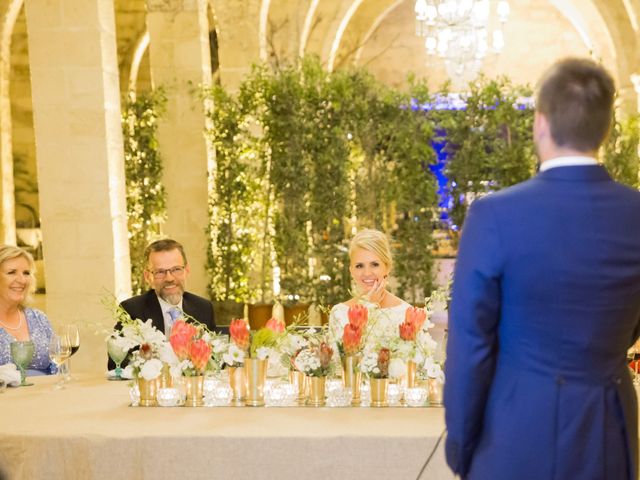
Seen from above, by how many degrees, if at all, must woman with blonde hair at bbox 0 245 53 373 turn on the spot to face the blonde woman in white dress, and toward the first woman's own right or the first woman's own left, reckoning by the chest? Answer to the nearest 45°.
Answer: approximately 90° to the first woman's own left

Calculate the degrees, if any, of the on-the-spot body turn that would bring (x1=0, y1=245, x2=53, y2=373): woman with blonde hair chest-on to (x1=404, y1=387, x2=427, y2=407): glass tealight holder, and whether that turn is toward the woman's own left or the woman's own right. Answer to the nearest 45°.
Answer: approximately 45° to the woman's own left

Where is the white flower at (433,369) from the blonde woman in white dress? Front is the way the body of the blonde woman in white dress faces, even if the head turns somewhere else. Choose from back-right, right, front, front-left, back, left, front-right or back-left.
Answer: front

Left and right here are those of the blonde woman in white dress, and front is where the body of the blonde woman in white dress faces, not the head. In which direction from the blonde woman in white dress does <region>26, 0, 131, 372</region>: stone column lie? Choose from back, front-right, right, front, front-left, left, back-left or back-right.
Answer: back-right

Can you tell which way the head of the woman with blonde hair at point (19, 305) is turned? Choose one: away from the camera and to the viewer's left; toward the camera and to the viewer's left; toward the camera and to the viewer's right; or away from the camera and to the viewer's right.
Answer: toward the camera and to the viewer's right

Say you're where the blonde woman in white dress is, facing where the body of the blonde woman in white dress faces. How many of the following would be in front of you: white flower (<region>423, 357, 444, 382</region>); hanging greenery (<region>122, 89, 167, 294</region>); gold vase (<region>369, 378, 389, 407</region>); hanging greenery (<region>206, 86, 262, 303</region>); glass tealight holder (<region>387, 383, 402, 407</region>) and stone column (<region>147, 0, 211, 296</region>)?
3

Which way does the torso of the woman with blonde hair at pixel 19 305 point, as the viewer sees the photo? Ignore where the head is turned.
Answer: toward the camera

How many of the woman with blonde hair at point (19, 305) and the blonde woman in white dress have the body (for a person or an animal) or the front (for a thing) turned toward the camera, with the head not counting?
2

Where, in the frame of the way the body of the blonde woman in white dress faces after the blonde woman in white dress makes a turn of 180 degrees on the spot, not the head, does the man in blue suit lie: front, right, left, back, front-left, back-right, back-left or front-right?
back

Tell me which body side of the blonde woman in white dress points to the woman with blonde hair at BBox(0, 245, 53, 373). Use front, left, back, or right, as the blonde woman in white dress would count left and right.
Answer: right

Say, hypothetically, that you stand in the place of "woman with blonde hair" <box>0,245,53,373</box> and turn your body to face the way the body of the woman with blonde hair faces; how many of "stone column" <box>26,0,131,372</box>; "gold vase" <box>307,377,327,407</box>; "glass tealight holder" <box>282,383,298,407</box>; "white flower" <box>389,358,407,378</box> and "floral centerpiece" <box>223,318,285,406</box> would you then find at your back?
1

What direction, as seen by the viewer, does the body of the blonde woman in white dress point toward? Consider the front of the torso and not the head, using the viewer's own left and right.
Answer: facing the viewer

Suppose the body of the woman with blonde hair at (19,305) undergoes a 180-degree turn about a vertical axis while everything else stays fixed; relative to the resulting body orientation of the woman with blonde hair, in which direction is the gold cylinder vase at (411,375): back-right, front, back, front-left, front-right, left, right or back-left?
back-right

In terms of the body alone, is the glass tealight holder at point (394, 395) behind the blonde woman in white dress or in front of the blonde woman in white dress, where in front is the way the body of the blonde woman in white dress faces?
in front
